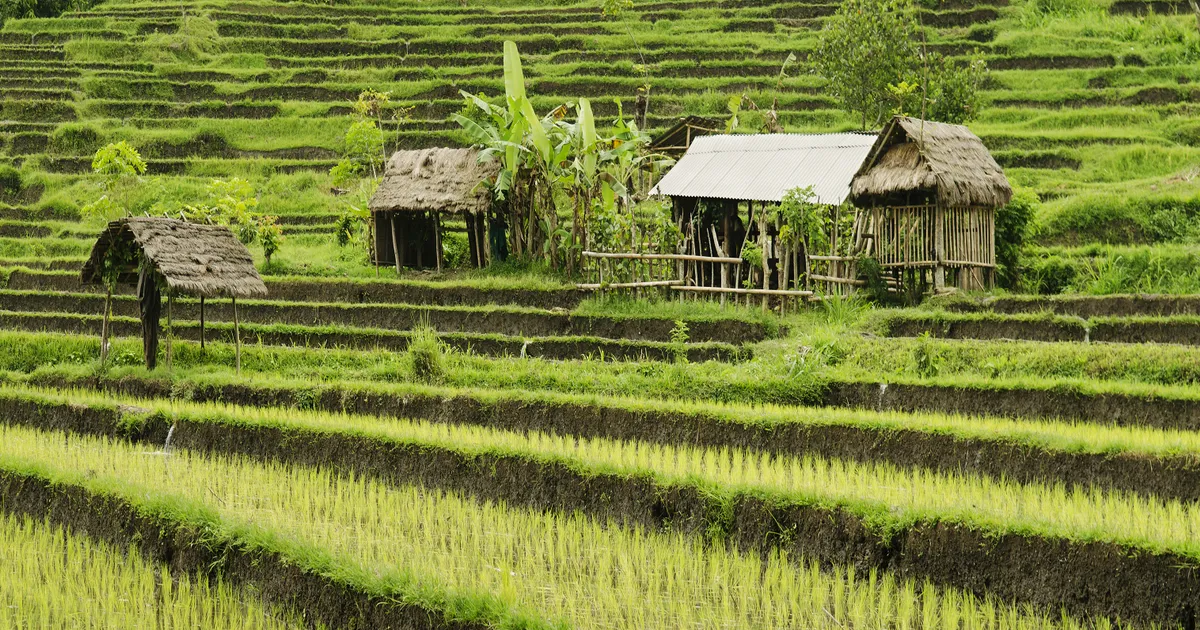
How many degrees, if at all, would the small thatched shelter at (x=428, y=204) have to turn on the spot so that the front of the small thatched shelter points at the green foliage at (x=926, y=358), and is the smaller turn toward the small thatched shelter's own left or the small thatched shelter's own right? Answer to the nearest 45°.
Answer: approximately 45° to the small thatched shelter's own left

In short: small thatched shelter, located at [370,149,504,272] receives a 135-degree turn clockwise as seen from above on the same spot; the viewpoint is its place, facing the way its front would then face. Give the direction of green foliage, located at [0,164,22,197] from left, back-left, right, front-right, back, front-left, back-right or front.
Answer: front

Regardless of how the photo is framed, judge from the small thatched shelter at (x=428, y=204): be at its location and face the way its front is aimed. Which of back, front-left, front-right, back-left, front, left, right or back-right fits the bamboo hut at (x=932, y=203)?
front-left

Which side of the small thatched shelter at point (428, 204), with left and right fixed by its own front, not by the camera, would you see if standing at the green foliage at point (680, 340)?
front

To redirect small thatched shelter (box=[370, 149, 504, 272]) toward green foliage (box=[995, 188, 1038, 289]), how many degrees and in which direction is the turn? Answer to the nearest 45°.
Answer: approximately 45° to its left

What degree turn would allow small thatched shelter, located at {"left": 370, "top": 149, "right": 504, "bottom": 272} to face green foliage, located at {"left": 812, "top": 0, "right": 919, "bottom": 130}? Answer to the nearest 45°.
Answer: approximately 90° to its left

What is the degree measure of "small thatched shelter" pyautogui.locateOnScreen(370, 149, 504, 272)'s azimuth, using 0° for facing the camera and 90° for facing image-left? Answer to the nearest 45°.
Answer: approximately 0°

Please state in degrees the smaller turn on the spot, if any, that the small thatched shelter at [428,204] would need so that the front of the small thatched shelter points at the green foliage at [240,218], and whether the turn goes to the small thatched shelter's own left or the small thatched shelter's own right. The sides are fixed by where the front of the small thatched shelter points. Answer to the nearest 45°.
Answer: approximately 135° to the small thatched shelter's own right

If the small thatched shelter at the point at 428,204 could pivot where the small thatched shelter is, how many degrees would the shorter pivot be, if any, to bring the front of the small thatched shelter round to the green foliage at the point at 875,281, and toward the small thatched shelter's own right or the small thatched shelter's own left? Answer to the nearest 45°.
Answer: approximately 45° to the small thatched shelter's own left

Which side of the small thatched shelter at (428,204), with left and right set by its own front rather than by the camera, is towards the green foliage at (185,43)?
back
